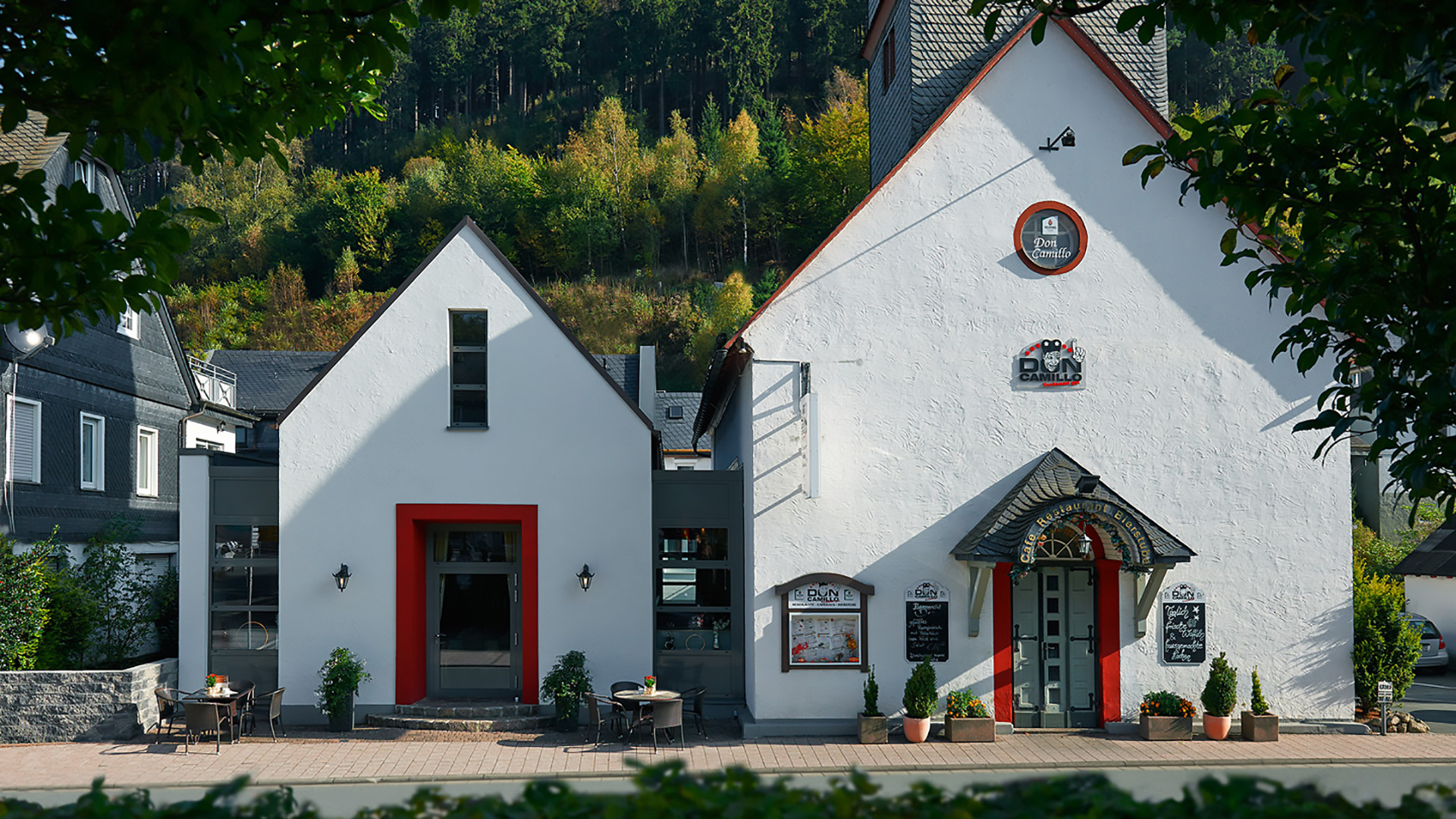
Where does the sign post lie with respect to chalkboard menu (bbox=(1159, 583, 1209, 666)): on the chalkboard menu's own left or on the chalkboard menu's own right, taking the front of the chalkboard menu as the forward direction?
on the chalkboard menu's own left

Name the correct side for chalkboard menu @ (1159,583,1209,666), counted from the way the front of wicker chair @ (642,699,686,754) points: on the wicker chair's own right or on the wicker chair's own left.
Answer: on the wicker chair's own right

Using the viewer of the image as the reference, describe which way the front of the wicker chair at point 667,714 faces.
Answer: facing away from the viewer and to the left of the viewer

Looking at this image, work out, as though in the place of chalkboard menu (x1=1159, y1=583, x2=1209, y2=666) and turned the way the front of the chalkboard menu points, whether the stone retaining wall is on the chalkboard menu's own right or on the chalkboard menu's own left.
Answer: on the chalkboard menu's own right
